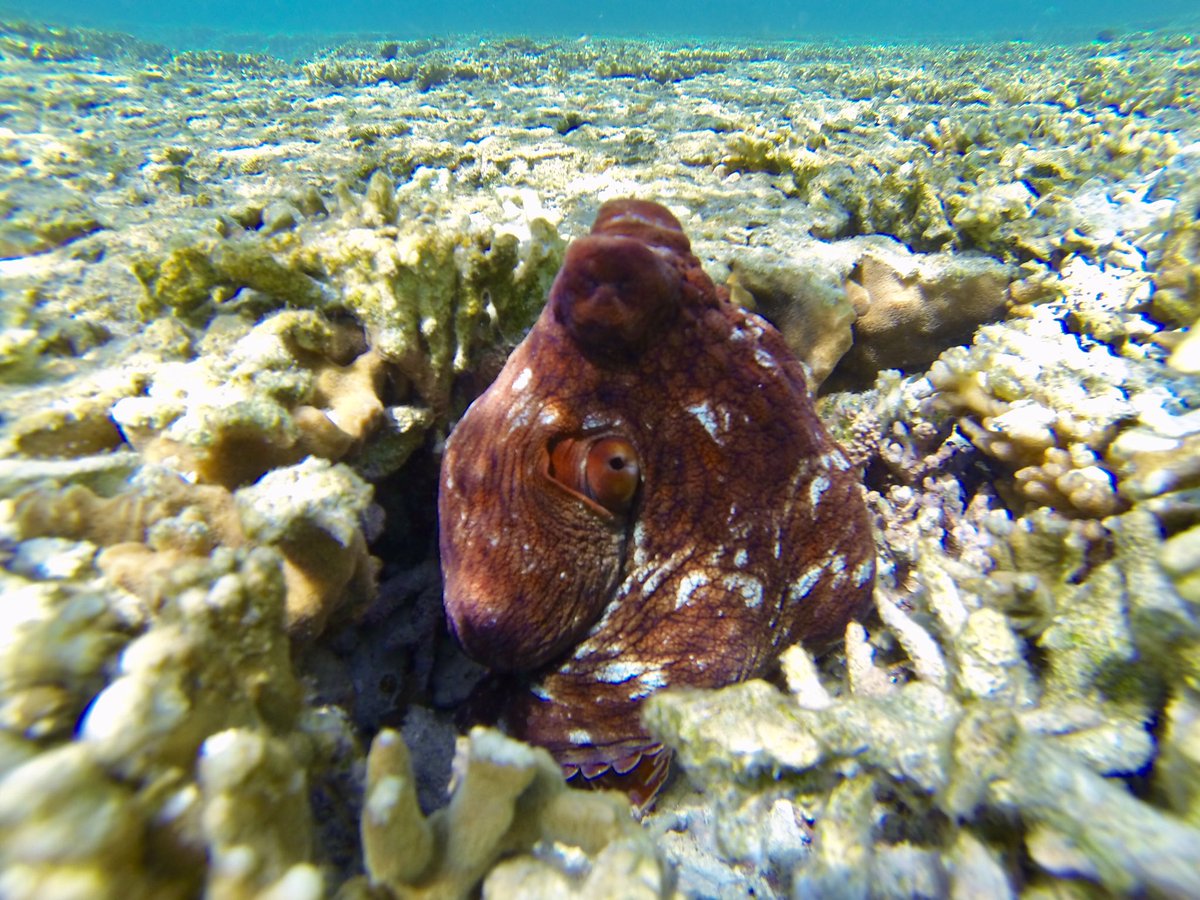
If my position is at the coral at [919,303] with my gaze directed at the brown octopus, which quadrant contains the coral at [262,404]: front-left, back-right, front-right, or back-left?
front-right

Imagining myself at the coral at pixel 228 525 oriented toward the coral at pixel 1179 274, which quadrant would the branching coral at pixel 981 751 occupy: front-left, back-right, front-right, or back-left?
front-right

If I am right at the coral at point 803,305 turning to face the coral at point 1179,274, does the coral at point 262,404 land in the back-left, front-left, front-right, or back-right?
back-right

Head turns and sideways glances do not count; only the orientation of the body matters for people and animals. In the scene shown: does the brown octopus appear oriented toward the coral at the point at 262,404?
no

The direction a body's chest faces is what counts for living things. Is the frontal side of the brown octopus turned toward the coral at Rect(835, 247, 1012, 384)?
no

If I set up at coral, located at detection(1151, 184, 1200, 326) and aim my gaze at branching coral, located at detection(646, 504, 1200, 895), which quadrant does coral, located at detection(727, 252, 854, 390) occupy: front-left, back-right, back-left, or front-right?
front-right
